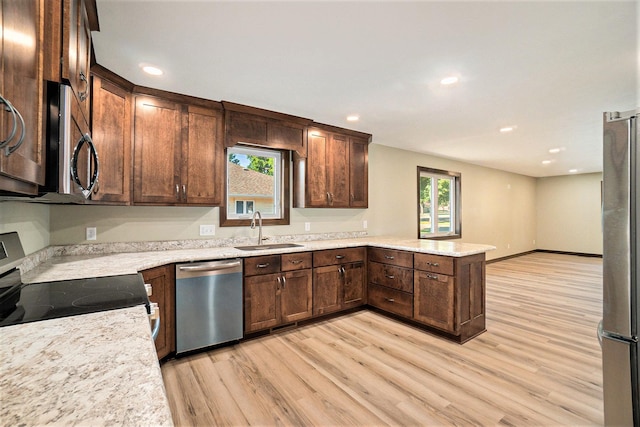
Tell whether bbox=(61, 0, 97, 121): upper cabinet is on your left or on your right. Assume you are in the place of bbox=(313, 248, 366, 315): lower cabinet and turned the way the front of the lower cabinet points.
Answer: on your right

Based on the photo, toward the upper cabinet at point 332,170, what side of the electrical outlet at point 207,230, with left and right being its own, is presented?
left

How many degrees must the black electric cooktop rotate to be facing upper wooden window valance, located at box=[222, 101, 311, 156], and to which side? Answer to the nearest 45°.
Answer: approximately 45° to its left

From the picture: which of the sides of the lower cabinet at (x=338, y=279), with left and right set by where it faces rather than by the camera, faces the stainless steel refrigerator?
front

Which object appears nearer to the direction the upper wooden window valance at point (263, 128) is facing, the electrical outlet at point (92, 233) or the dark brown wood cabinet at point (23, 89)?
the dark brown wood cabinet

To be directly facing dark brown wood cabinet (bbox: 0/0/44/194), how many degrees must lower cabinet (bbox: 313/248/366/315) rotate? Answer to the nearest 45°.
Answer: approximately 45° to its right

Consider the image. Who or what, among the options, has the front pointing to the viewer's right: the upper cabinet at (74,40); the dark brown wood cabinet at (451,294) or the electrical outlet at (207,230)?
the upper cabinet

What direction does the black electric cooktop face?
to the viewer's right

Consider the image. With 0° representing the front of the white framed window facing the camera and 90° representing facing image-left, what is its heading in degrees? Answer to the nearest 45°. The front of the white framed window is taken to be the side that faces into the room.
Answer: approximately 315°

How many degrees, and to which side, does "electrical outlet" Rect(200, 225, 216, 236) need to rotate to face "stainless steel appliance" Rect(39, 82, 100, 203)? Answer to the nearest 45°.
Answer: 0° — it already faces it

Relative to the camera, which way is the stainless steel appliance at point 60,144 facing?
to the viewer's right

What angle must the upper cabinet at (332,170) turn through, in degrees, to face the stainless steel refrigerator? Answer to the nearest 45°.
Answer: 0° — it already faces it

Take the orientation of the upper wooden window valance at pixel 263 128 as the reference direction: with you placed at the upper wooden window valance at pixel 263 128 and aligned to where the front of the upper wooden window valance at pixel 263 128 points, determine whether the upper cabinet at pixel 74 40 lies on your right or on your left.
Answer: on your right

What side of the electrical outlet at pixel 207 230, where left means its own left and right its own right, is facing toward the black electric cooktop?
front

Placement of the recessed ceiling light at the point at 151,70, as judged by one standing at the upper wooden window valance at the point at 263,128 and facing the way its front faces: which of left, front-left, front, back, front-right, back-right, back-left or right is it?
right

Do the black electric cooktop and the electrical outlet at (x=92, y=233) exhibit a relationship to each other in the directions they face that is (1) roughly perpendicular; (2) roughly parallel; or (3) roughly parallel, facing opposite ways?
roughly perpendicular
